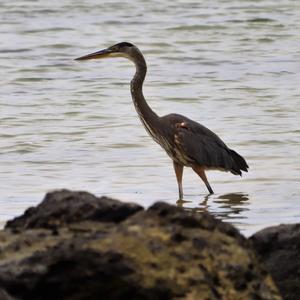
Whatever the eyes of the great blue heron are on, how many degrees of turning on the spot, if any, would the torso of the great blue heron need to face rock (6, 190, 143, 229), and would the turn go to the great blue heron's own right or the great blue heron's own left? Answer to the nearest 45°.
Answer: approximately 90° to the great blue heron's own left

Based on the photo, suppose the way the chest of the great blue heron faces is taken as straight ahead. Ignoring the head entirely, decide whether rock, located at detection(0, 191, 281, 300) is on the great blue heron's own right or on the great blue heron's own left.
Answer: on the great blue heron's own left

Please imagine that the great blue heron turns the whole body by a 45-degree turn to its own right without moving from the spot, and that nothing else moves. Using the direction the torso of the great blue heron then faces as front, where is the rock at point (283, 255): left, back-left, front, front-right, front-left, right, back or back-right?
back-left

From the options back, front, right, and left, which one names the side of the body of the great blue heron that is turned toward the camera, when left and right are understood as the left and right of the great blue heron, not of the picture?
left

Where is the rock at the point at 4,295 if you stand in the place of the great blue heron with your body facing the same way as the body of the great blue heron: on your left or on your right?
on your left
